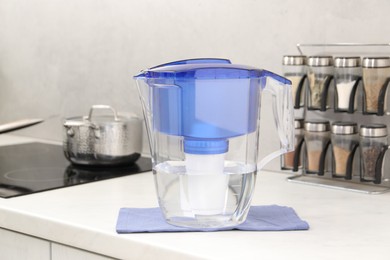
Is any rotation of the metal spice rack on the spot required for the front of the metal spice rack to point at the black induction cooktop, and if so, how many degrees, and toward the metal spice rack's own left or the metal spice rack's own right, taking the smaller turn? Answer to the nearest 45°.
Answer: approximately 45° to the metal spice rack's own right

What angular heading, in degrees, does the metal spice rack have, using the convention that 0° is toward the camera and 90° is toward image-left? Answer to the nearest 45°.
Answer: approximately 45°

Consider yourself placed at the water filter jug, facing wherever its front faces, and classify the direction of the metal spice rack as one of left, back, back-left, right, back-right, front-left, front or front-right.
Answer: back-right

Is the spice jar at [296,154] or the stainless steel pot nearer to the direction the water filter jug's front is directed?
the stainless steel pot

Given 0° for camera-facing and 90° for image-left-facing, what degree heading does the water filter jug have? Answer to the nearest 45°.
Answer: approximately 90°

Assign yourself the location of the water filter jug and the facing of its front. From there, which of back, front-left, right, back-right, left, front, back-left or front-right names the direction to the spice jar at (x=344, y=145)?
back-right
